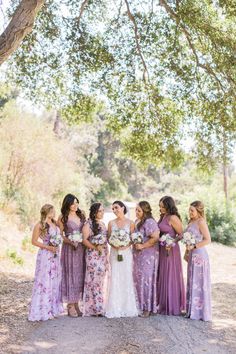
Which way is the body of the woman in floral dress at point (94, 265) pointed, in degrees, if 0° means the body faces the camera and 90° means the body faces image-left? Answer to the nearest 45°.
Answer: approximately 315°

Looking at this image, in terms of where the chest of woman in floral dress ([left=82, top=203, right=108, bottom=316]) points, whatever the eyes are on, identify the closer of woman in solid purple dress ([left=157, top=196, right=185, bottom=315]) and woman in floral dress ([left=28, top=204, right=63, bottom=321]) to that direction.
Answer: the woman in solid purple dress

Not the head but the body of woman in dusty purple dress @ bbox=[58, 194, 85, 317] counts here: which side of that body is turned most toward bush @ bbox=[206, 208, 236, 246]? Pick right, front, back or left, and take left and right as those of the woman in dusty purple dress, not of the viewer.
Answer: left

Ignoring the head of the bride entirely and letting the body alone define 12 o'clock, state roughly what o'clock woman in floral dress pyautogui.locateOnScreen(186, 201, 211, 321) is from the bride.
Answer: The woman in floral dress is roughly at 9 o'clock from the bride.

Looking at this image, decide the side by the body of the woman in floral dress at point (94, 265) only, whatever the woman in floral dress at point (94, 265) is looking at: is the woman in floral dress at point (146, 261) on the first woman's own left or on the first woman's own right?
on the first woman's own left

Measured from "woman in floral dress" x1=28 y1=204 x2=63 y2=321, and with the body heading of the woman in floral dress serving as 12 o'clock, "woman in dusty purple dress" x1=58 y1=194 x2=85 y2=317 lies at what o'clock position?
The woman in dusty purple dress is roughly at 10 o'clock from the woman in floral dress.

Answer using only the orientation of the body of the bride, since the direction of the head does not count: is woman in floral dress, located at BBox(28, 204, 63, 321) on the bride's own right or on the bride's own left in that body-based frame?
on the bride's own right

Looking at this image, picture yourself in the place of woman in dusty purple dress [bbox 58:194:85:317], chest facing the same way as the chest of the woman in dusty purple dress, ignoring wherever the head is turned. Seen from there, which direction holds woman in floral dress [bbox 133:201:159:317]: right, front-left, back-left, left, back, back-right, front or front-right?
front-left

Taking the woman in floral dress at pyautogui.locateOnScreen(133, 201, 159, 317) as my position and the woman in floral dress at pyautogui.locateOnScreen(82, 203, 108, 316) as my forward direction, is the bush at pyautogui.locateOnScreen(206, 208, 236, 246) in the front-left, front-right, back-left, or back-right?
back-right

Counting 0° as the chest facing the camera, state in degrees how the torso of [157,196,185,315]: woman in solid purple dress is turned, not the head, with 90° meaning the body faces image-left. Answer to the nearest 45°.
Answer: approximately 45°
